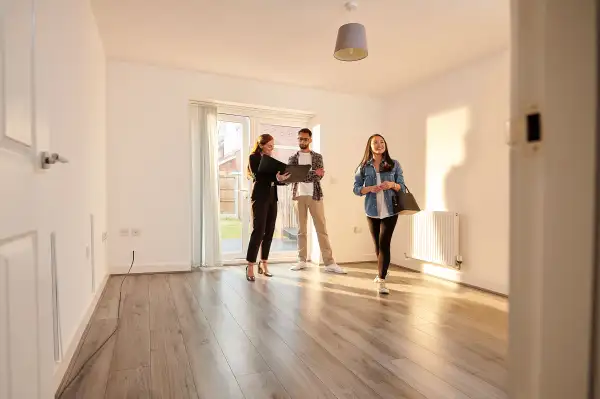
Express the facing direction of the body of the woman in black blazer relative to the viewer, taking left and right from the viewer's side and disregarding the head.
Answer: facing the viewer and to the right of the viewer

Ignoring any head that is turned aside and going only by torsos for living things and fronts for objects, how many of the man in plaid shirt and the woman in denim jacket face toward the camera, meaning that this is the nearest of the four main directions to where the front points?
2

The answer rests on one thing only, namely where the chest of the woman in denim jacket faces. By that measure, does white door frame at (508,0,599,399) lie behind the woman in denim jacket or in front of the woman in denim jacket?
in front

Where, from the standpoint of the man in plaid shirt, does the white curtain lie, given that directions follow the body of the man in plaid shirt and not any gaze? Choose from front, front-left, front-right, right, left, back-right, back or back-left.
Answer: right

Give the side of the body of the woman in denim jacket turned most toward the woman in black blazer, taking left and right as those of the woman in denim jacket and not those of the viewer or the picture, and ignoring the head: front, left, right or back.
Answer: right

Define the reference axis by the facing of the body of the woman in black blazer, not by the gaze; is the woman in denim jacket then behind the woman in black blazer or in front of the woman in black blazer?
in front

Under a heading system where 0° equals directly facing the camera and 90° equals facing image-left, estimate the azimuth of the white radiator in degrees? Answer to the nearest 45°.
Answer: approximately 45°

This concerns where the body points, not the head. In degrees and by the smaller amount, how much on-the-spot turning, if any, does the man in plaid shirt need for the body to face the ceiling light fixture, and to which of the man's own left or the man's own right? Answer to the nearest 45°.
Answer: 0° — they already face it
